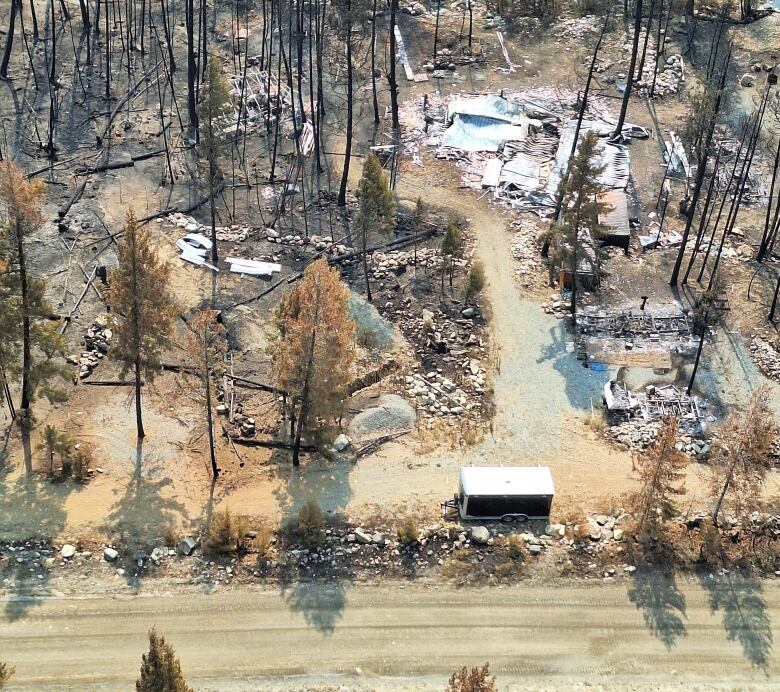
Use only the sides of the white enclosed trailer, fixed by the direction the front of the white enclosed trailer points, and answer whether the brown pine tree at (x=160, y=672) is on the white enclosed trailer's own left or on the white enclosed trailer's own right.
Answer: on the white enclosed trailer's own left

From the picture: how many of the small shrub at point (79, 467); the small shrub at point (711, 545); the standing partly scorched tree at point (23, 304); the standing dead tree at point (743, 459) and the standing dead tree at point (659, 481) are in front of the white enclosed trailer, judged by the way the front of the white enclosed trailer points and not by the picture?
2

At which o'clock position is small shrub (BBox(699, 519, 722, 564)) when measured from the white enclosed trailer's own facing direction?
The small shrub is roughly at 6 o'clock from the white enclosed trailer.

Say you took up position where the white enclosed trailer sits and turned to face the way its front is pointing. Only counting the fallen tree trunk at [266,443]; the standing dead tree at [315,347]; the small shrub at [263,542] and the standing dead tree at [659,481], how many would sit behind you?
1

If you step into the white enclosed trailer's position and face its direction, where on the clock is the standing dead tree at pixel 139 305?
The standing dead tree is roughly at 12 o'clock from the white enclosed trailer.

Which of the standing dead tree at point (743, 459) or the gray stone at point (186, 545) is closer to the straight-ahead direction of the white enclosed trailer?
the gray stone

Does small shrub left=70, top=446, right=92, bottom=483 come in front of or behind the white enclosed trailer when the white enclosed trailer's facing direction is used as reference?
in front

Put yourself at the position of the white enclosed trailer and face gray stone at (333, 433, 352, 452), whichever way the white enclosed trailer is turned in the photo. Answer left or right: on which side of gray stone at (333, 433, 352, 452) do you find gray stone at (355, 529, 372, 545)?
left

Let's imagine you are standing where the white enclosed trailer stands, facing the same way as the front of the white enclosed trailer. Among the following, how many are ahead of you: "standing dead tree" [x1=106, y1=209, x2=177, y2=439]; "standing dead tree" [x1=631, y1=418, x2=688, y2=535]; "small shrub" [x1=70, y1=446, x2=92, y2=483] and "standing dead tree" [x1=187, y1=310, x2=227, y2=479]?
3

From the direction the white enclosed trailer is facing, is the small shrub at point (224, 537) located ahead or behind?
ahead

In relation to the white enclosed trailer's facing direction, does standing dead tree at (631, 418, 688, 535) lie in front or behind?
behind

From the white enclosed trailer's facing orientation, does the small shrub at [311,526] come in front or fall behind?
in front

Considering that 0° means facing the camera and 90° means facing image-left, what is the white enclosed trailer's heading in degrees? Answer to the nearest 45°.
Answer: approximately 90°

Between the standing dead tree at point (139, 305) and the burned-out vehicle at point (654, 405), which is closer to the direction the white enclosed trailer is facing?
the standing dead tree

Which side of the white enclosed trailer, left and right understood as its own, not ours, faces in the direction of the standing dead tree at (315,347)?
front

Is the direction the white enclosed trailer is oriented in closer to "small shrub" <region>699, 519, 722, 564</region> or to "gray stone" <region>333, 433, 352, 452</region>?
the gray stone
